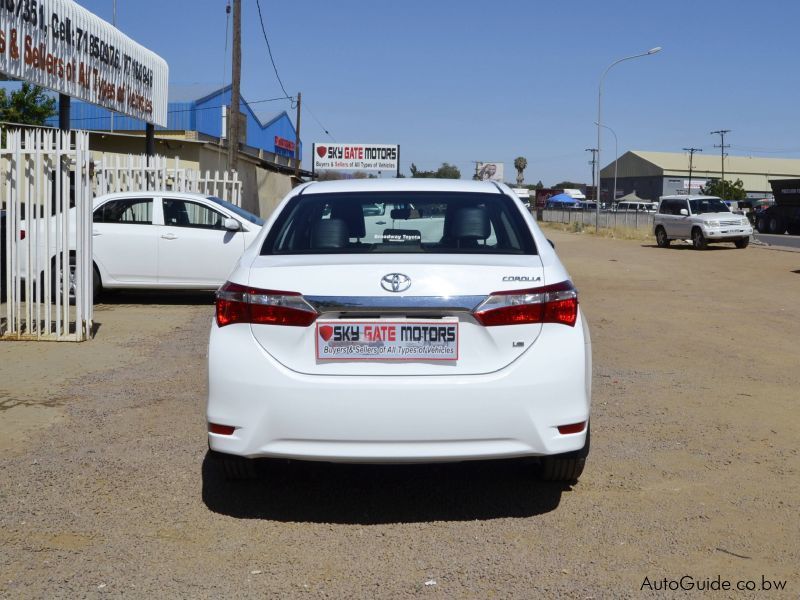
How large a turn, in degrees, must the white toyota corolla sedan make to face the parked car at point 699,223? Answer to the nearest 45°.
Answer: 0° — it already faces it

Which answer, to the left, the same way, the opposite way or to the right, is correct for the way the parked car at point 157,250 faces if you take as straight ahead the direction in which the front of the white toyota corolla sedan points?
to the right

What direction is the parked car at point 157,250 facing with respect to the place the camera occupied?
facing to the right of the viewer

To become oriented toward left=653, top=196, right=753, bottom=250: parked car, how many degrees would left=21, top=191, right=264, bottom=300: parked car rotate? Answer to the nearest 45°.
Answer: approximately 45° to its left

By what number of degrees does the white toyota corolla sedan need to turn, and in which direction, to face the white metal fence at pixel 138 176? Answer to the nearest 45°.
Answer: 0° — it already faces it

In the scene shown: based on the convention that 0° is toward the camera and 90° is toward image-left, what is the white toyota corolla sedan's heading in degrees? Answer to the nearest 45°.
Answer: approximately 180°

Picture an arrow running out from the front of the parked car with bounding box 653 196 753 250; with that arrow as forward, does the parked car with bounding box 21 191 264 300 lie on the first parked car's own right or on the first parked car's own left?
on the first parked car's own right

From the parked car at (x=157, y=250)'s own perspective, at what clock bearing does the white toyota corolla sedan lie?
The white toyota corolla sedan is roughly at 3 o'clock from the parked car.

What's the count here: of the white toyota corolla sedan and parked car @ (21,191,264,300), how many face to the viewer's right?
1

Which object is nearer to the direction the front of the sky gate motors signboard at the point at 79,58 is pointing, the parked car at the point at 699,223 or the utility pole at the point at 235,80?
the parked car

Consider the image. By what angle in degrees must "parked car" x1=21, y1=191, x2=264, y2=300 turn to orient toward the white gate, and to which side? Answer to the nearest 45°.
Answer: approximately 90° to its right

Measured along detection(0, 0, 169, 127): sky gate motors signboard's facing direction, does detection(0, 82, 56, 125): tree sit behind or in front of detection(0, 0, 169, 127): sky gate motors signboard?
behind
